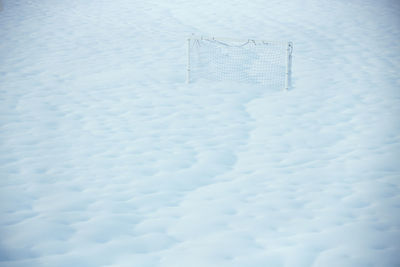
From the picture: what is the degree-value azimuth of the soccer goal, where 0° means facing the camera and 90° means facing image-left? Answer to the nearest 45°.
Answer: approximately 0°
